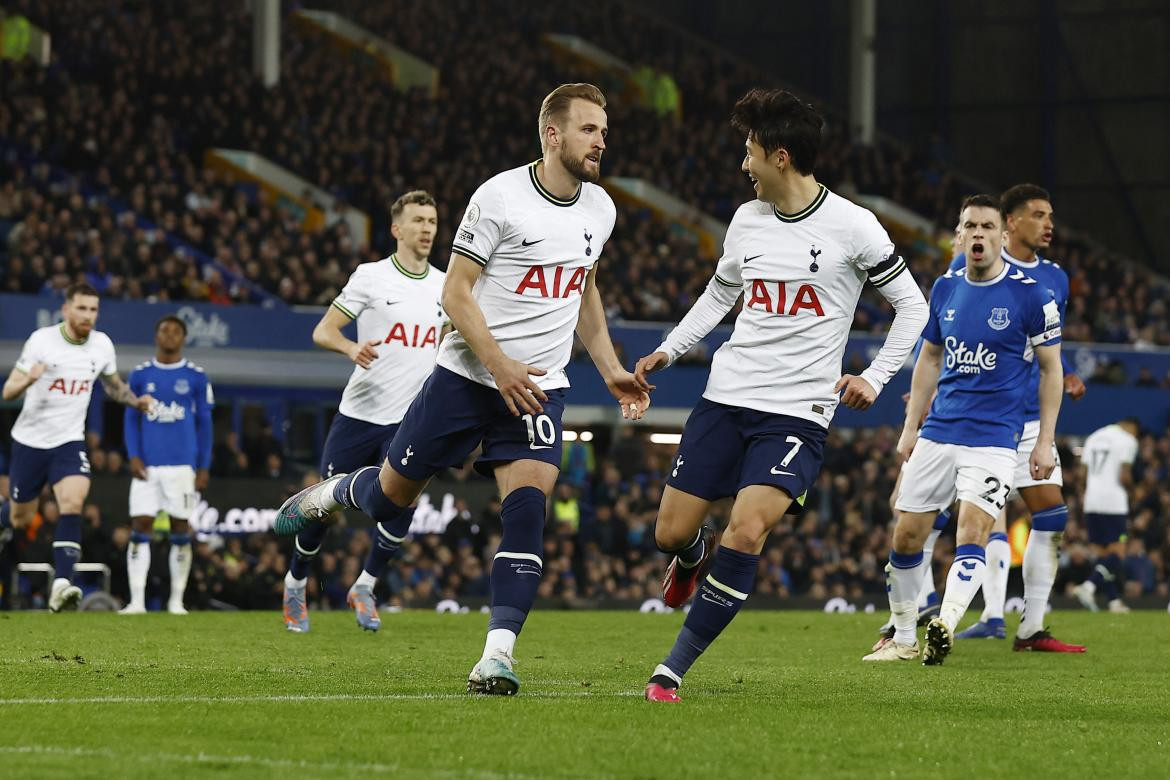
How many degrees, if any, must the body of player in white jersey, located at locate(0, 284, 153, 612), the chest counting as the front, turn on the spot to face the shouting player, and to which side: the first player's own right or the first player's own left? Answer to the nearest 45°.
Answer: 0° — they already face them

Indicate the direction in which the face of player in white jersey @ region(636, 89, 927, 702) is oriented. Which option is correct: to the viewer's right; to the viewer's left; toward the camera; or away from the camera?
to the viewer's left

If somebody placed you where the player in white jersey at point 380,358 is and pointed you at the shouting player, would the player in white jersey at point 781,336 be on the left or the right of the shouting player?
right

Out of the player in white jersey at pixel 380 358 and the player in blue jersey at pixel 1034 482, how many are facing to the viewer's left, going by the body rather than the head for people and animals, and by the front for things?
0

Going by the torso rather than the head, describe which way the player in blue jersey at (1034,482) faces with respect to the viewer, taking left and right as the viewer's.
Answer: facing the viewer and to the right of the viewer

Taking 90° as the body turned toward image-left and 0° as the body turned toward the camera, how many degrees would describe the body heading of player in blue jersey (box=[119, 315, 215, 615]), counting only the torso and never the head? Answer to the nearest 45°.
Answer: approximately 0°

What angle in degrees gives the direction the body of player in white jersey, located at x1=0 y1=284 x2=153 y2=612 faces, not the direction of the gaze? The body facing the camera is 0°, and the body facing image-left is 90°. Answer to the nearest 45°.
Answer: approximately 315°

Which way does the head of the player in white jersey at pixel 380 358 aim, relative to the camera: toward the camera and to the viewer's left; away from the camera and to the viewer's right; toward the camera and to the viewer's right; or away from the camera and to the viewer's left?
toward the camera and to the viewer's right
